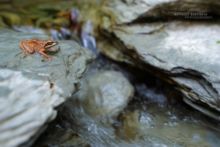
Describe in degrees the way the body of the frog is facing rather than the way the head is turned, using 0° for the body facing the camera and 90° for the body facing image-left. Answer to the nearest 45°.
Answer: approximately 270°

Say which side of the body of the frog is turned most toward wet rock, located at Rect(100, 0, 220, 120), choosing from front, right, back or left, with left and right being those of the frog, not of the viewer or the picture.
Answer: front
